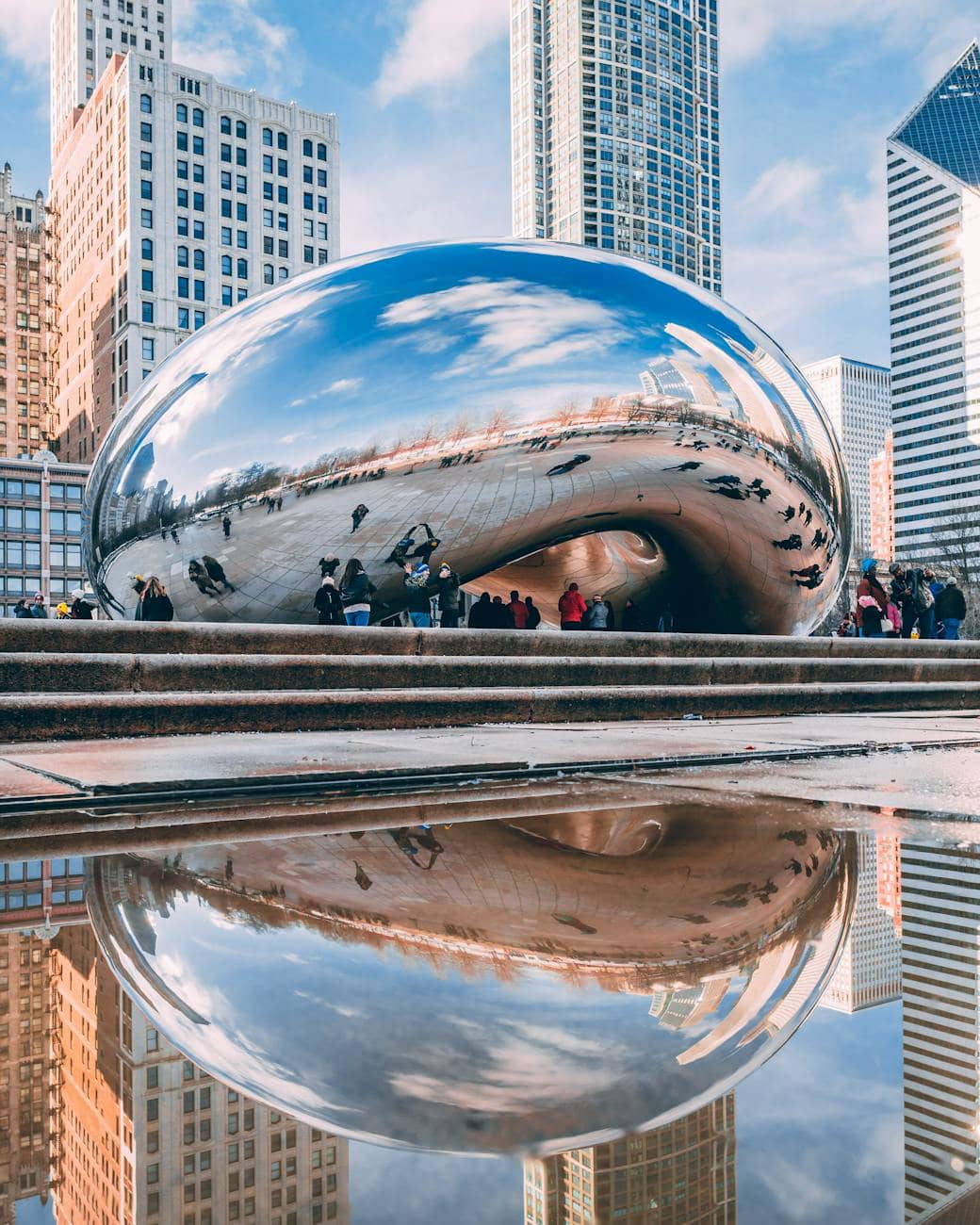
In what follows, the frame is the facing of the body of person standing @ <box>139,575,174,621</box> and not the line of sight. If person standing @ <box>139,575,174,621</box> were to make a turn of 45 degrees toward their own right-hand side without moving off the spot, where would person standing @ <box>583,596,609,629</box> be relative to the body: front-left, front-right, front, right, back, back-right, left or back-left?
front-right

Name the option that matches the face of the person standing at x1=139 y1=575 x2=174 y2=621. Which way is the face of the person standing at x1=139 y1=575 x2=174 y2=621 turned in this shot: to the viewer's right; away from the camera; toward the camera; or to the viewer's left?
away from the camera

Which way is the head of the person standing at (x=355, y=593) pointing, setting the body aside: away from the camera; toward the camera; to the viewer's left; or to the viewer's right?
away from the camera

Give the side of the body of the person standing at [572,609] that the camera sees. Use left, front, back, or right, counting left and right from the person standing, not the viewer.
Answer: back

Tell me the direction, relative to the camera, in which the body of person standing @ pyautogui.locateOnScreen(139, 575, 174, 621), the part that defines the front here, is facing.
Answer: away from the camera

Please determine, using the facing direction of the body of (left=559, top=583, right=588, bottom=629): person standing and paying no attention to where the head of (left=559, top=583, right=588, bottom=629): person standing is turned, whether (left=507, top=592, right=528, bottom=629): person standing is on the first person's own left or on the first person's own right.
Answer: on the first person's own left

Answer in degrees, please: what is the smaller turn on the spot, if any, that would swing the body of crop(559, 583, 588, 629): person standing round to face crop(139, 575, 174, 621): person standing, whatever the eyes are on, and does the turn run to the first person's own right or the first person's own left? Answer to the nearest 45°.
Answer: approximately 135° to the first person's own left

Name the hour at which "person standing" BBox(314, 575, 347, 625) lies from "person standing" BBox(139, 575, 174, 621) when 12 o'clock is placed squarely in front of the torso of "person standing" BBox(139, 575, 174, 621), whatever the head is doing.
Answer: "person standing" BBox(314, 575, 347, 625) is roughly at 4 o'clock from "person standing" BBox(139, 575, 174, 621).

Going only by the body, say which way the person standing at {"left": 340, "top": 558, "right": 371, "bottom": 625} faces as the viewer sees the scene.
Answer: away from the camera

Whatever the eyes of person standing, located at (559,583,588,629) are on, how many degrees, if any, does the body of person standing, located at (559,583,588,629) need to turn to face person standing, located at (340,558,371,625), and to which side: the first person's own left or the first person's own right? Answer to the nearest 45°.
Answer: approximately 135° to the first person's own left
